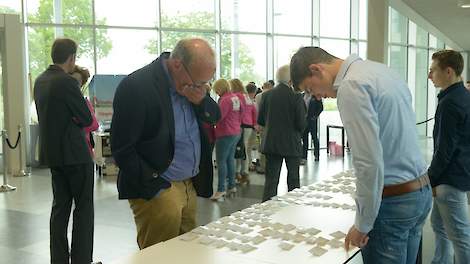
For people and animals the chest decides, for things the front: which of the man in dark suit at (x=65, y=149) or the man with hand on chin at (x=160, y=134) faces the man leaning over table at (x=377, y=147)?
the man with hand on chin at (x=160, y=134)

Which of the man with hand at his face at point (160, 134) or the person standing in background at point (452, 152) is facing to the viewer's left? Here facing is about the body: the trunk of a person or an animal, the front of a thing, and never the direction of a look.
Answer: the person standing in background

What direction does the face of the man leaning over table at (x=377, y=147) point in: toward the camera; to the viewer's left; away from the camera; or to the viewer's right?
to the viewer's left

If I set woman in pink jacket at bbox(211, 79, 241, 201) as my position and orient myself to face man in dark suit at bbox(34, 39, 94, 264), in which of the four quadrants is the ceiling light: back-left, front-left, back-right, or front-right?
back-left

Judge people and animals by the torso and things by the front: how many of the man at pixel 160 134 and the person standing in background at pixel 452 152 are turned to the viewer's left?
1

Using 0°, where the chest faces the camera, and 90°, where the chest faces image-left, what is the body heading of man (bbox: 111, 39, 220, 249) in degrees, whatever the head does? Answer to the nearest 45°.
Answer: approximately 315°

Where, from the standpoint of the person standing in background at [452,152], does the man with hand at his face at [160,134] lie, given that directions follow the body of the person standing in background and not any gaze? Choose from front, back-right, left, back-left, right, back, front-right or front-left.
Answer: front-left

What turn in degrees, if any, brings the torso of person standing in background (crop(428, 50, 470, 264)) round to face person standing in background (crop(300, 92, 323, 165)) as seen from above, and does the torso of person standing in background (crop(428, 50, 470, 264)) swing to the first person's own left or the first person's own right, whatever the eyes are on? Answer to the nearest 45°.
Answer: approximately 90° to the first person's own right

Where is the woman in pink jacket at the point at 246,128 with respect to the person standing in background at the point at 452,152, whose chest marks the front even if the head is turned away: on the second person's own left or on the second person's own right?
on the second person's own right

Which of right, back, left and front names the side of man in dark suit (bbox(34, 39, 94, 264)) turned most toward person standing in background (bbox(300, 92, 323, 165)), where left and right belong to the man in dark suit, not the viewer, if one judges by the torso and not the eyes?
front

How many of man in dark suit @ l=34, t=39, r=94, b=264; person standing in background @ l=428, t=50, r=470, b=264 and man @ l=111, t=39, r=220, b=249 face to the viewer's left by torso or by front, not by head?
1

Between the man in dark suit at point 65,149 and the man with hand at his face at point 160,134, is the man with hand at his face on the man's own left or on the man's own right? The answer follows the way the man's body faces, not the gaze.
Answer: on the man's own right

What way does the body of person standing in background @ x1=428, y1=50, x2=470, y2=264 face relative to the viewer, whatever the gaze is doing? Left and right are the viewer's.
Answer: facing to the left of the viewer

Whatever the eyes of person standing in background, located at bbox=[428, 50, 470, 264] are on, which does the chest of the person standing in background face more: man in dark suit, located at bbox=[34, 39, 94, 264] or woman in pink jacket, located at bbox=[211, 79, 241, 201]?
the man in dark suit

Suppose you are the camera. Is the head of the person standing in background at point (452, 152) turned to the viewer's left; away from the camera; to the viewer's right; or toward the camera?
to the viewer's left

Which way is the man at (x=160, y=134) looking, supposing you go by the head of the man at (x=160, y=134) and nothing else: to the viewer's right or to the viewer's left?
to the viewer's right
